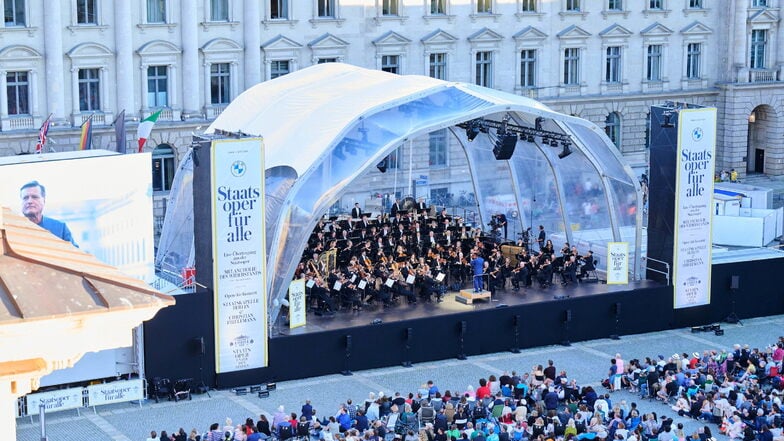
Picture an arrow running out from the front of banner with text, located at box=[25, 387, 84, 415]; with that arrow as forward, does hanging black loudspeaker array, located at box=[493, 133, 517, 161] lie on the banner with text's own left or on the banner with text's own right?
on the banner with text's own left

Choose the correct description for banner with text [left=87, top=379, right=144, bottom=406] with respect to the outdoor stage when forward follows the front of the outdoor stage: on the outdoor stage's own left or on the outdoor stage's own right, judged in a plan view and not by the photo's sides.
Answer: on the outdoor stage's own right

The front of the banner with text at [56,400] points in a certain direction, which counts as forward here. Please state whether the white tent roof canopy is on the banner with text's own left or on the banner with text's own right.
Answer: on the banner with text's own left

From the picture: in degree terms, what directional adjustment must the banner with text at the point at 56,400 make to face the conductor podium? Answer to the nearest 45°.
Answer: approximately 90° to its left

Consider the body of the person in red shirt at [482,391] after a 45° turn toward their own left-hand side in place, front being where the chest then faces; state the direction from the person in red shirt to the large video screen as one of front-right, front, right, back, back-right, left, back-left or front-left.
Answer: front-left

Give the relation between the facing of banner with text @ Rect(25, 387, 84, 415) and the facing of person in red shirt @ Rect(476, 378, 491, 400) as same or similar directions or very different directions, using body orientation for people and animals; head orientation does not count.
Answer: very different directions

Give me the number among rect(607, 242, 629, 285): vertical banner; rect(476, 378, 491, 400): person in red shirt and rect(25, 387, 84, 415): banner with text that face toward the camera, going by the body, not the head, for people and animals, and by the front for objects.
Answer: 2

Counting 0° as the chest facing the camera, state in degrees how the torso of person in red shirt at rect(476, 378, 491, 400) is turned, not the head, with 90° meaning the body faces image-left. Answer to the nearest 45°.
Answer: approximately 180°

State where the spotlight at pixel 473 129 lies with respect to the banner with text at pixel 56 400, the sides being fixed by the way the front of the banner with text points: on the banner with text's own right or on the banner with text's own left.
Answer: on the banner with text's own left

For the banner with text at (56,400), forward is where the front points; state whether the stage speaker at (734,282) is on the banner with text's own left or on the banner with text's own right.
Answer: on the banner with text's own left
